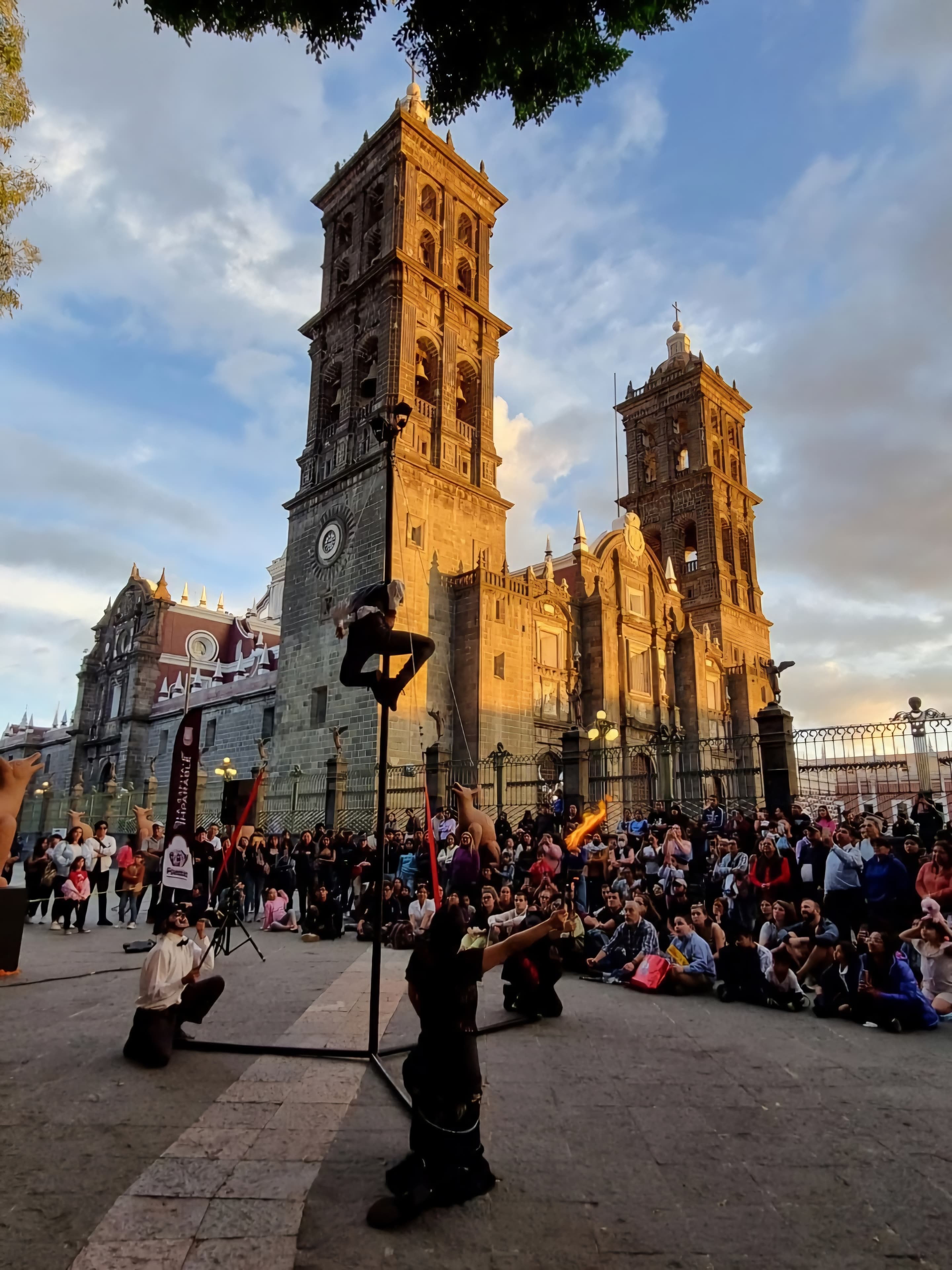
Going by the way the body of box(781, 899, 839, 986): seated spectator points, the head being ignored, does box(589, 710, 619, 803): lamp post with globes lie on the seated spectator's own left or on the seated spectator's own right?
on the seated spectator's own right

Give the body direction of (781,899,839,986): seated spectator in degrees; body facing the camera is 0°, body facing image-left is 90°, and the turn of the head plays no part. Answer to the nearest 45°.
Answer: approximately 45°

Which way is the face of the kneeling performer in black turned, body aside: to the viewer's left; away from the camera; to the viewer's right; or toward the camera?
away from the camera

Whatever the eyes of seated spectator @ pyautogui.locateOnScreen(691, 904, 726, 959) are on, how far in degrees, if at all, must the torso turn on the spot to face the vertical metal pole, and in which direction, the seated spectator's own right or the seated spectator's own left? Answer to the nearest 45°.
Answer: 0° — they already face it

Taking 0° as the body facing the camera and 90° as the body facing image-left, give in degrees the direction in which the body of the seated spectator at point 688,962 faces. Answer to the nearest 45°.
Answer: approximately 45°

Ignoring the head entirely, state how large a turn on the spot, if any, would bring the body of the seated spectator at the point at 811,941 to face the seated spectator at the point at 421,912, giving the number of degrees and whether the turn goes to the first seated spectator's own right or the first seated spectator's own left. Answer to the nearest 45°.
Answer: approximately 45° to the first seated spectator's own right

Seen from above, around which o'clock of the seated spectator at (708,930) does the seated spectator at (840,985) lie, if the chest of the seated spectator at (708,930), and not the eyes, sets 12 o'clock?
the seated spectator at (840,985) is roughly at 9 o'clock from the seated spectator at (708,930).

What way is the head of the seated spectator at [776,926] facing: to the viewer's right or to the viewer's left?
to the viewer's left

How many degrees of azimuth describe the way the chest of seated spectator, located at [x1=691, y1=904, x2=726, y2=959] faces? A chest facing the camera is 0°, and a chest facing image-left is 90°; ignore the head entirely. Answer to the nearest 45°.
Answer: approximately 45°

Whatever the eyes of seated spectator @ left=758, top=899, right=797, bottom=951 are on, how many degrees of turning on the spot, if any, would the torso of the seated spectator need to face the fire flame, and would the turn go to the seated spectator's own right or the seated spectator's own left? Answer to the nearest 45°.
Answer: approximately 90° to the seated spectator's own right

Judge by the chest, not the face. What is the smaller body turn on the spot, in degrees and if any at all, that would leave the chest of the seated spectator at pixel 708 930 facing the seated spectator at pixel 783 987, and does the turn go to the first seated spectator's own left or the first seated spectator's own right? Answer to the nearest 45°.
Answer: approximately 90° to the first seated spectator's own left
